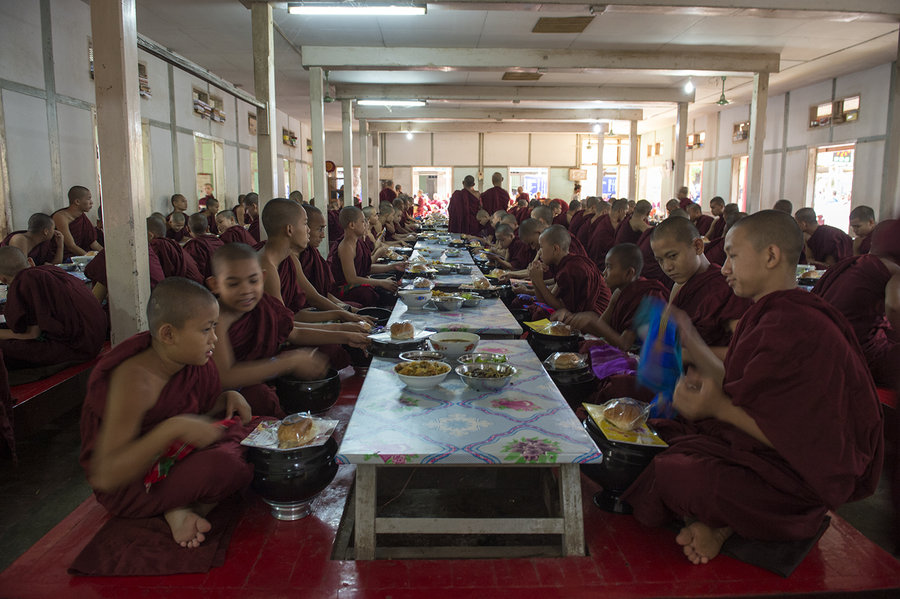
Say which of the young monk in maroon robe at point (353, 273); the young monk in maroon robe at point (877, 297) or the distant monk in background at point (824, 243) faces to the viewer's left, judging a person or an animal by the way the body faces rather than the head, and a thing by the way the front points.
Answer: the distant monk in background

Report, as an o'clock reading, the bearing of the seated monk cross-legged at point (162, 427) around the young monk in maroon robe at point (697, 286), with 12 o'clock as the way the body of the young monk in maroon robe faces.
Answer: The seated monk cross-legged is roughly at 12 o'clock from the young monk in maroon robe.

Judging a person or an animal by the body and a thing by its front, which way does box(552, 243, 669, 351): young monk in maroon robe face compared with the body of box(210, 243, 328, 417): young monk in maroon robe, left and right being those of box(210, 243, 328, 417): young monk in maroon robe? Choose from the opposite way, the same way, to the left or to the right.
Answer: the opposite way

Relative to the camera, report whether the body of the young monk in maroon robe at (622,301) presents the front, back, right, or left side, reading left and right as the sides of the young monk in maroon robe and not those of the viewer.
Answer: left

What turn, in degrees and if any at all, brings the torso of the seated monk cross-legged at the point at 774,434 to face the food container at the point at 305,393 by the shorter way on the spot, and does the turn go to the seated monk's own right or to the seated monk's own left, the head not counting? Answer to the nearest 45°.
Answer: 0° — they already face it

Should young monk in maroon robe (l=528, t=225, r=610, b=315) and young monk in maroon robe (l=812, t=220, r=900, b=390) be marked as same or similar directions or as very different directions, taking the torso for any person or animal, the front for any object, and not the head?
very different directions

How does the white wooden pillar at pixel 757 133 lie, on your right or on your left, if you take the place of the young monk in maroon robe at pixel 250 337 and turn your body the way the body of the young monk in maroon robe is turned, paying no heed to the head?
on your left

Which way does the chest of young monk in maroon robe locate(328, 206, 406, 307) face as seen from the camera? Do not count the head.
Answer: to the viewer's right

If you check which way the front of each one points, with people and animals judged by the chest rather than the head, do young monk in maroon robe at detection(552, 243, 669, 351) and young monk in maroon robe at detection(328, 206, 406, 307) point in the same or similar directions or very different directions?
very different directions

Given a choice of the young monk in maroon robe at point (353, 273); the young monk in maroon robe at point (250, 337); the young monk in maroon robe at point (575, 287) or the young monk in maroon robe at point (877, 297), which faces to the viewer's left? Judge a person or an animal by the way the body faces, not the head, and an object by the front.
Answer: the young monk in maroon robe at point (575, 287)
